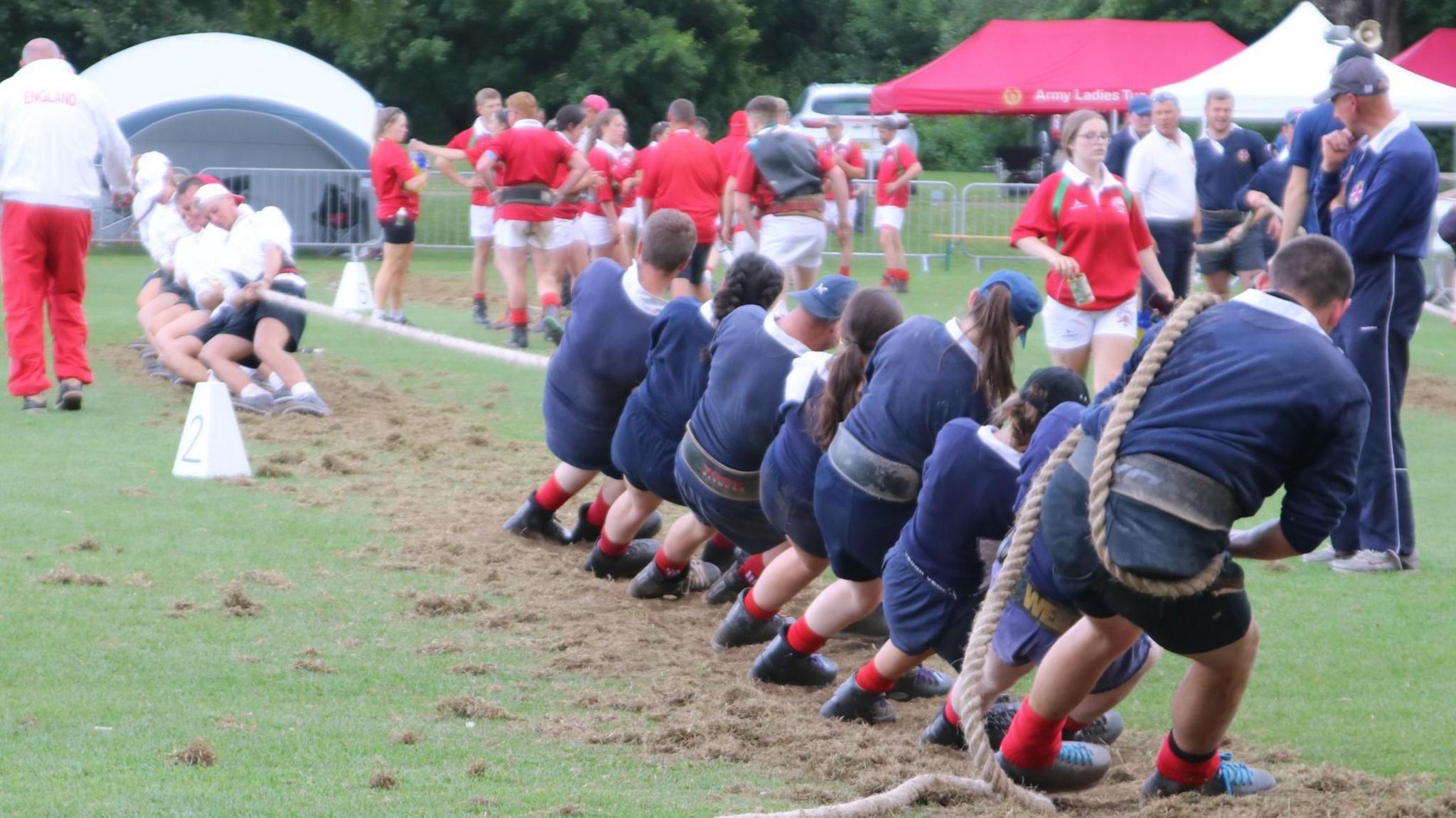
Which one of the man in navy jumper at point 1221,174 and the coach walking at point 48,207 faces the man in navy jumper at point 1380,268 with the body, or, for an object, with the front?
the man in navy jumper at point 1221,174

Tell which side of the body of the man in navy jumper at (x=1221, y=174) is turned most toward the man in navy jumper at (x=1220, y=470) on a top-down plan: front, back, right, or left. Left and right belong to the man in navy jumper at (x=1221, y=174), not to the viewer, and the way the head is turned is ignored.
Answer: front

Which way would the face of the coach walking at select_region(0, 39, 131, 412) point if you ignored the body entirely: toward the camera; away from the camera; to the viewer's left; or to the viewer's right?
away from the camera

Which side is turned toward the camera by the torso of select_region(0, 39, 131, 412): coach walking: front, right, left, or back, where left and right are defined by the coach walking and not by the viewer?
back

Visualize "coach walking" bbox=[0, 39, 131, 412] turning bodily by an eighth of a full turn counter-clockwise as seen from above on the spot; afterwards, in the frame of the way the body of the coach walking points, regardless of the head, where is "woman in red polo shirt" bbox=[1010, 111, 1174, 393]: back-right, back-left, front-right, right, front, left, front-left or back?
back

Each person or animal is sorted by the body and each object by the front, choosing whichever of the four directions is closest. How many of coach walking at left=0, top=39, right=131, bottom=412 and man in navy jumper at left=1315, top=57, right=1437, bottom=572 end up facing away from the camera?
1

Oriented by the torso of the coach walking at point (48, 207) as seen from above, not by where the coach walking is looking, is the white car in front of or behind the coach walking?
in front

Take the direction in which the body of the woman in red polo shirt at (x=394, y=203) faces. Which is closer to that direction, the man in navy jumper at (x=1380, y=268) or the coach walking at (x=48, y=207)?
the man in navy jumper

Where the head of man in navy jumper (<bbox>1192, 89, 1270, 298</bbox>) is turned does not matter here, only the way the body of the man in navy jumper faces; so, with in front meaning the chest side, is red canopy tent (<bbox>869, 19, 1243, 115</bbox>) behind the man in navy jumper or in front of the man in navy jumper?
behind

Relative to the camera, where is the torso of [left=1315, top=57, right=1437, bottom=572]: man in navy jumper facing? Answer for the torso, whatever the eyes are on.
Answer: to the viewer's left

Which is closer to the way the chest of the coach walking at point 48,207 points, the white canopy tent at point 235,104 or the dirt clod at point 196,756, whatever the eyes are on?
the white canopy tent
